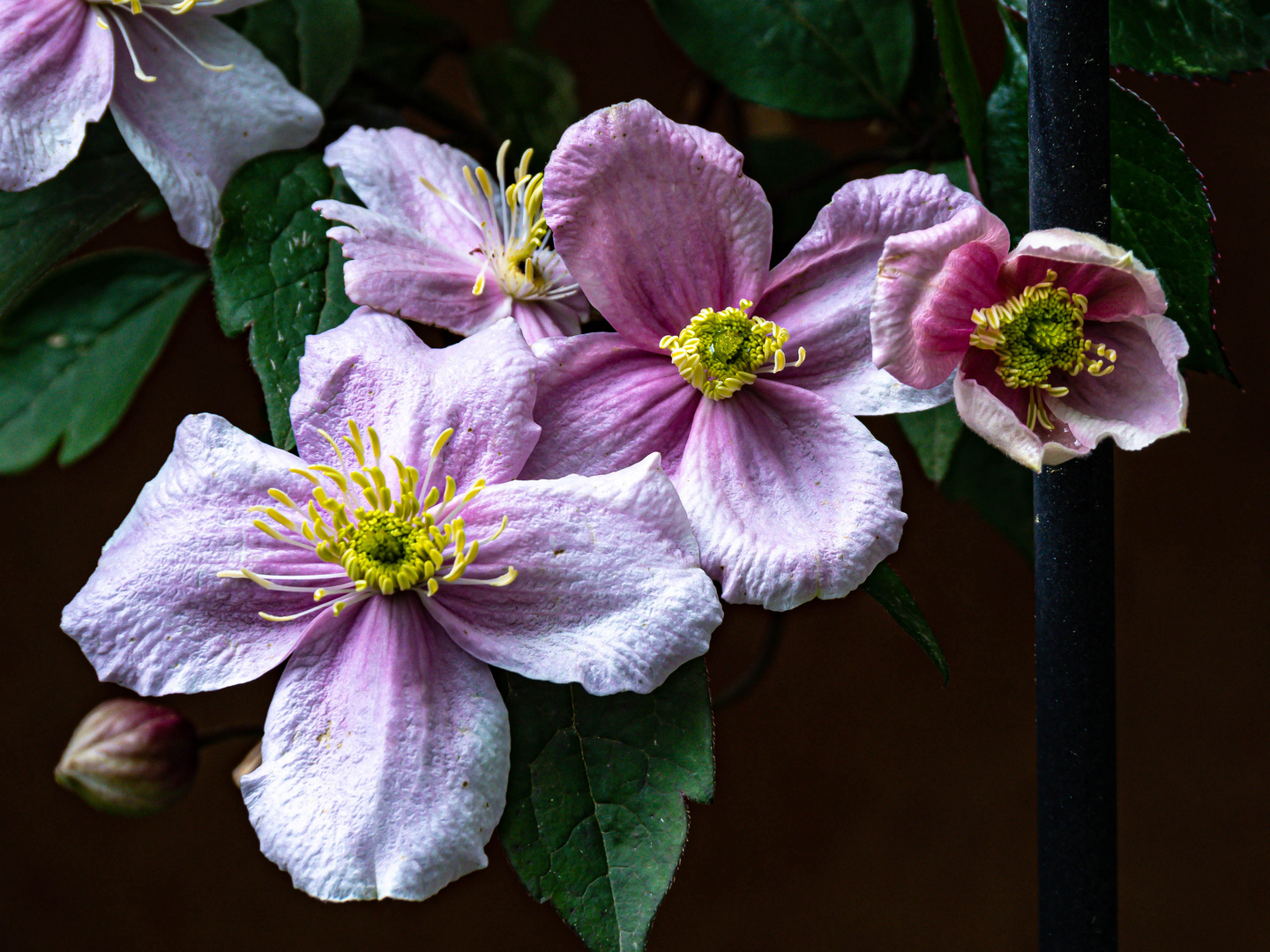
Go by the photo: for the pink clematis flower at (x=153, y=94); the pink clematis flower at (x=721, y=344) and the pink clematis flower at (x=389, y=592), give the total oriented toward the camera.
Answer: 3

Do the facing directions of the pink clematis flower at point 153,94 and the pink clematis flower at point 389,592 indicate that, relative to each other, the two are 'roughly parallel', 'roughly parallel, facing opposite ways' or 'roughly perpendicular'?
roughly parallel

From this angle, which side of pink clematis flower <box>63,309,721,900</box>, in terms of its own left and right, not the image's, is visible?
front

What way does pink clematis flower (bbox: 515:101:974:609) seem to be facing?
toward the camera

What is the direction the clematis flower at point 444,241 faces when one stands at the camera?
facing the viewer and to the right of the viewer
